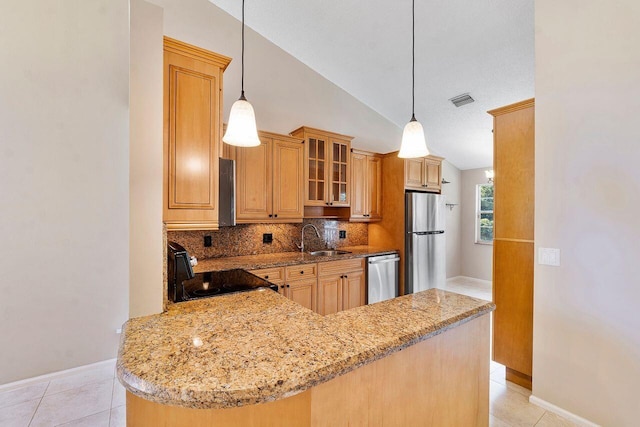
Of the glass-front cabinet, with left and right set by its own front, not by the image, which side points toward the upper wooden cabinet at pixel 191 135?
right

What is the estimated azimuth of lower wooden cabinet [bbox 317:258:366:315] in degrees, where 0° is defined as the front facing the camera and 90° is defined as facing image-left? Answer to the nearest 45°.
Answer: approximately 315°

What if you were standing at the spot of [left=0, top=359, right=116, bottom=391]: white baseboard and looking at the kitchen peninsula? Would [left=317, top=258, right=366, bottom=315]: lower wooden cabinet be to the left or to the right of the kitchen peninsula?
left

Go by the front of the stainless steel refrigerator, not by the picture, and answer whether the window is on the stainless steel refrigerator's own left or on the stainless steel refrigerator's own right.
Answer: on the stainless steel refrigerator's own left

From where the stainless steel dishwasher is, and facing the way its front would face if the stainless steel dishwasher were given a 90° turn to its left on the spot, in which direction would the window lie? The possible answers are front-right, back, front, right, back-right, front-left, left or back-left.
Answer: front

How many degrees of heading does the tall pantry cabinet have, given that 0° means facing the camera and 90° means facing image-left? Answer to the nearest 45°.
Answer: approximately 135°

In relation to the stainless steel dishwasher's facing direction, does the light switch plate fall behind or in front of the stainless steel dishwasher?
in front

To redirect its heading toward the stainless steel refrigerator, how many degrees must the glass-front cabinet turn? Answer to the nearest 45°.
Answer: approximately 45° to its left

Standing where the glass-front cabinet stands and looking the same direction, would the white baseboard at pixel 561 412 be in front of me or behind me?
in front
